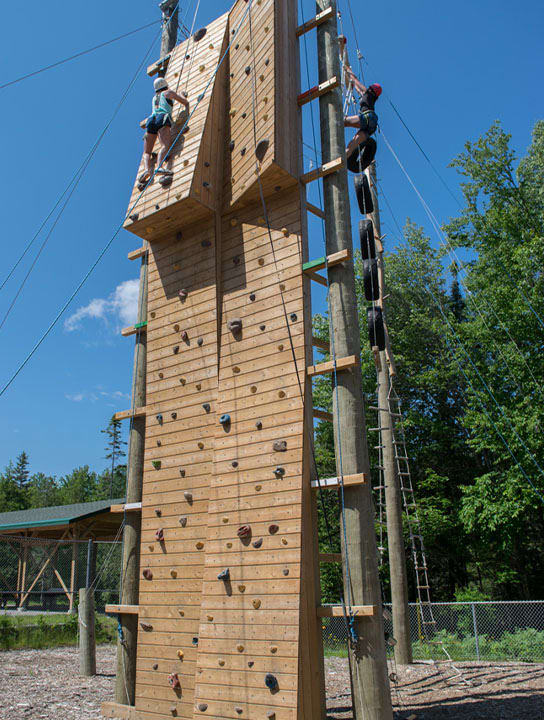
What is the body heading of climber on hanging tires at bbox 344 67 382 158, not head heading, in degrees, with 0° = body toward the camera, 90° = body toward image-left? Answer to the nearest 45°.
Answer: approximately 90°

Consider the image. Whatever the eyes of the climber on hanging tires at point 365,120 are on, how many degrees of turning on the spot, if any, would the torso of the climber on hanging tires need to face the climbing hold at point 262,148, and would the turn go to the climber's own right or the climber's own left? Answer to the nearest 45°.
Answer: approximately 45° to the climber's own left

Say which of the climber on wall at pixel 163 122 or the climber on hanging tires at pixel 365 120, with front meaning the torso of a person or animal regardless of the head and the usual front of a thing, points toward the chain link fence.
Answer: the climber on wall at pixel 163 122

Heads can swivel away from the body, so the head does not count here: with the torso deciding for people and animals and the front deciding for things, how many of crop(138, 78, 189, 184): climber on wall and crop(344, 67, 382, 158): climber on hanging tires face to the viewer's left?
1

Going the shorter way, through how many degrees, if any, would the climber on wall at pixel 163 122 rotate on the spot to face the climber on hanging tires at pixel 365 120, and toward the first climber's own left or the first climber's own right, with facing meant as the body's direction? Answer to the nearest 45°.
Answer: approximately 45° to the first climber's own right

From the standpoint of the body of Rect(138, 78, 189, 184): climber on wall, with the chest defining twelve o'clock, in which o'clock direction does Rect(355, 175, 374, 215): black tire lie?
The black tire is roughly at 2 o'clock from the climber on wall.

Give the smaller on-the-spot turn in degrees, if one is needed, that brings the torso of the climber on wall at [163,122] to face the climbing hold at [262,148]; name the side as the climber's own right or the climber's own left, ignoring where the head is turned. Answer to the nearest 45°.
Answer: approximately 90° to the climber's own right

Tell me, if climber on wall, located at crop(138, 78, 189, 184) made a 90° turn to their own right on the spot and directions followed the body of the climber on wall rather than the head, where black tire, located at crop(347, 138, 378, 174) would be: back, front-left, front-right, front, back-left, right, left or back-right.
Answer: front-left

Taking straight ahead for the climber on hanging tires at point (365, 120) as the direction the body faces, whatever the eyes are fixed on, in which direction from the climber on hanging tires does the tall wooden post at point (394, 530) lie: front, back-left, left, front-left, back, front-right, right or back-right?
right

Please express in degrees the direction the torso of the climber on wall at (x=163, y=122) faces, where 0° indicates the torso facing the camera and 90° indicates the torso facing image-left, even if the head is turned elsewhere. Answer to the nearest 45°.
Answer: approximately 225°

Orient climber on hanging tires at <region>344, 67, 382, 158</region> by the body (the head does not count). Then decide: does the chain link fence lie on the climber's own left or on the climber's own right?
on the climber's own right
